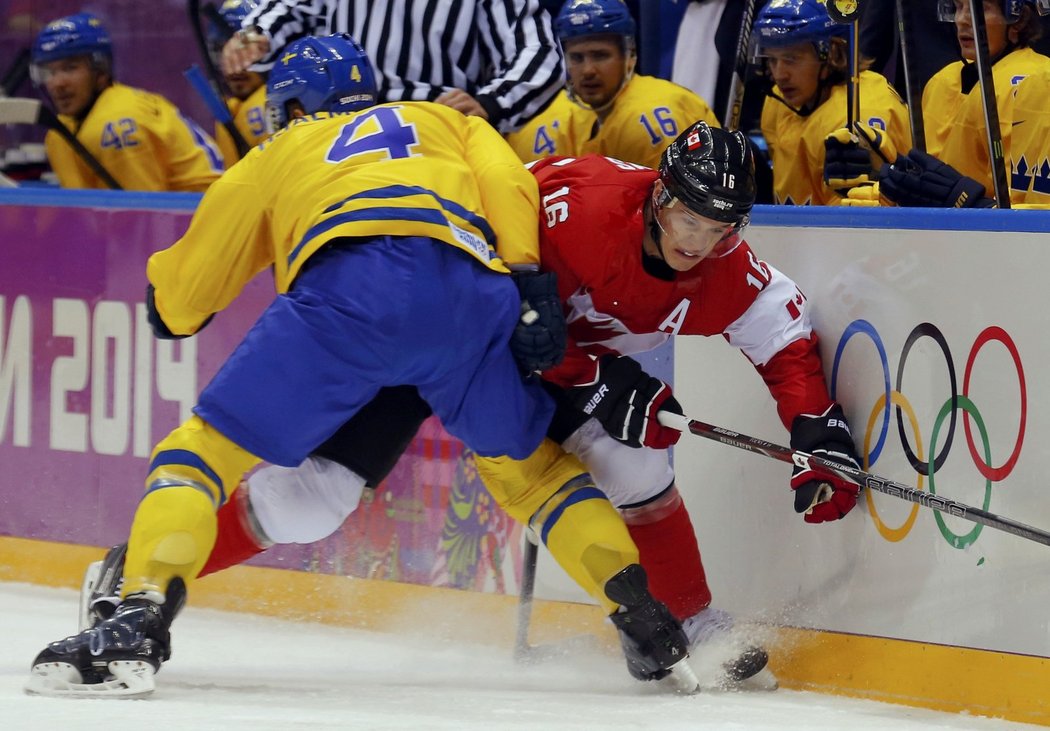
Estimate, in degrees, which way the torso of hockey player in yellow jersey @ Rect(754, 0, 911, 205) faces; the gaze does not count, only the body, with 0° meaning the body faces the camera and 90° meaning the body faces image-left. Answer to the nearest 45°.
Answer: approximately 45°

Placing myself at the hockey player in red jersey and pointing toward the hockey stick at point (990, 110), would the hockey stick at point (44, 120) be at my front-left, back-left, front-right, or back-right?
back-left

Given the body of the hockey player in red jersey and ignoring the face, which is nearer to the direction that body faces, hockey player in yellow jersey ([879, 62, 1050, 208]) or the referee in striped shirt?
the hockey player in yellow jersey

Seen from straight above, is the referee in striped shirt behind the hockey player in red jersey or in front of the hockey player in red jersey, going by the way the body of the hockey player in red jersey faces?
behind

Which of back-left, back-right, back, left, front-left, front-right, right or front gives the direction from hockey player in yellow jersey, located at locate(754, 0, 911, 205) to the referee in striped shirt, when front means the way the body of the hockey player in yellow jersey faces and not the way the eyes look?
front-right
